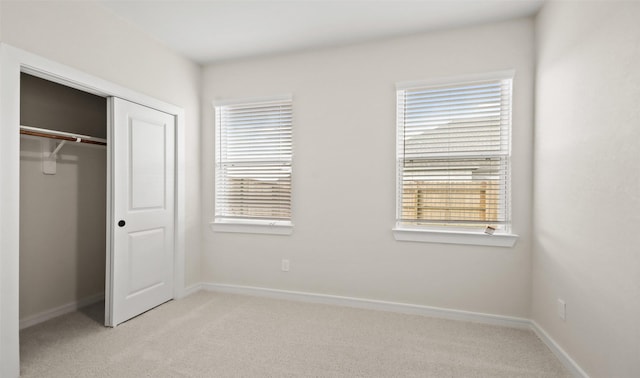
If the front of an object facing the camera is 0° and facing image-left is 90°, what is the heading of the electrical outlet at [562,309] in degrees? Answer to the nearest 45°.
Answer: approximately 45°

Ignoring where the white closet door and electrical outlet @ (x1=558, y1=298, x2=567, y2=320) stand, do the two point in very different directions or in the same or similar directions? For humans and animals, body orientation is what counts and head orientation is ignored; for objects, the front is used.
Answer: very different directions

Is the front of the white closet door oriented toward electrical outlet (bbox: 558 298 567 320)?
yes

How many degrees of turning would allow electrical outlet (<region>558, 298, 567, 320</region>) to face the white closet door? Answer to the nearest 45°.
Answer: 0° — it already faces it

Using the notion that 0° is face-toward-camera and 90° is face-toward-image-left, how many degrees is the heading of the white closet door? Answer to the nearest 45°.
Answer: approximately 315°
